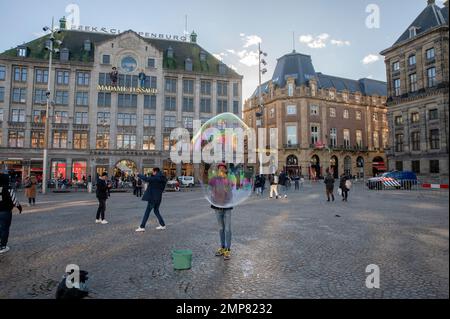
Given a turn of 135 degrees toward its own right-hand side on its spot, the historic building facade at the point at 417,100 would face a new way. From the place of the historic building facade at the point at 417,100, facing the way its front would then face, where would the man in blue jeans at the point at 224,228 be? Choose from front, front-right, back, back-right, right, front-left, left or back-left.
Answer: back

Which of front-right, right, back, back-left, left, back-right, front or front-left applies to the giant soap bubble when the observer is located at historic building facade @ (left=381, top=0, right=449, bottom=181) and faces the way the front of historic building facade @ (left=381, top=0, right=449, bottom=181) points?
front-left

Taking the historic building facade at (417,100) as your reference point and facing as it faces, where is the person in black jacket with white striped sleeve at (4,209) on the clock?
The person in black jacket with white striped sleeve is roughly at 11 o'clock from the historic building facade.

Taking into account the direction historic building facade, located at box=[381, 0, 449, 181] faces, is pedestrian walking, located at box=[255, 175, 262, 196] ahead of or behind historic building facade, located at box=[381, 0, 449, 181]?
ahead

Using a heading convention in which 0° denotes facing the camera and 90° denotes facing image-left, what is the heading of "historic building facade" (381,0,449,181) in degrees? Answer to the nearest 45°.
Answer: approximately 45°
